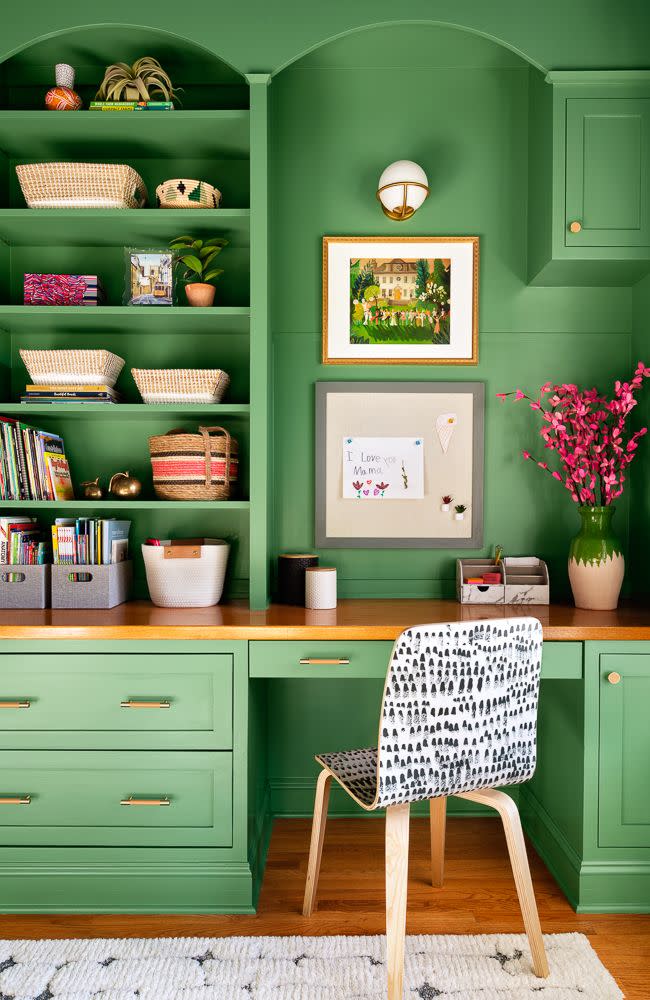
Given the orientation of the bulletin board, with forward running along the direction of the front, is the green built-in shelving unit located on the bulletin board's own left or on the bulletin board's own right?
on the bulletin board's own right

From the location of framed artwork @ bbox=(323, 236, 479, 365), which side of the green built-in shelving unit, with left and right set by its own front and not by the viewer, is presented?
left

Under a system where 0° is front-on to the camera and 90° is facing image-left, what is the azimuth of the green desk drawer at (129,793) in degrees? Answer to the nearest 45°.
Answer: approximately 0°

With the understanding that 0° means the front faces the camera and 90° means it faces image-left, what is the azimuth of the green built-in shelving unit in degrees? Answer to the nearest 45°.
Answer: approximately 0°
